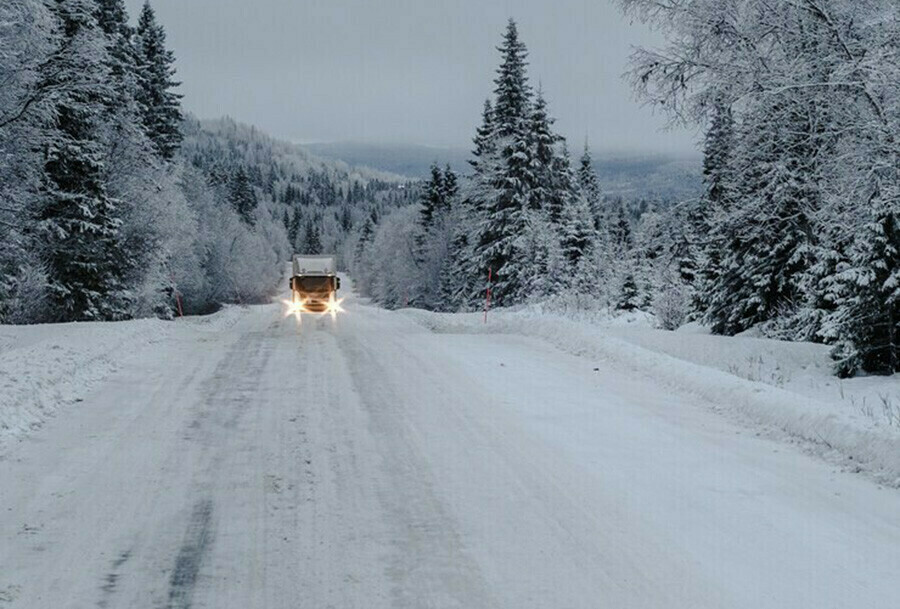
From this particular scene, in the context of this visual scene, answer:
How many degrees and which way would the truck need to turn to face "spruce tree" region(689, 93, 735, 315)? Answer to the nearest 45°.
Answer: approximately 45° to its left

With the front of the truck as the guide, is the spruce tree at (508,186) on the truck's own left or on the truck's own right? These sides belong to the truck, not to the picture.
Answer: on the truck's own left

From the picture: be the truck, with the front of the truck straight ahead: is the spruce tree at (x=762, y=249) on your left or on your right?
on your left

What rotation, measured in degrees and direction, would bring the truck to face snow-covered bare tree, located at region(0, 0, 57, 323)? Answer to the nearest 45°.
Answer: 0° — it already faces it

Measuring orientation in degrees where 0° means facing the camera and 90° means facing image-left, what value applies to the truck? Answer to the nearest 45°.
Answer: approximately 0°

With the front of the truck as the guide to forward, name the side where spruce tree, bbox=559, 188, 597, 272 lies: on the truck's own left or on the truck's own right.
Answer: on the truck's own left

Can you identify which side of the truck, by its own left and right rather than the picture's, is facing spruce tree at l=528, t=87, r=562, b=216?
left

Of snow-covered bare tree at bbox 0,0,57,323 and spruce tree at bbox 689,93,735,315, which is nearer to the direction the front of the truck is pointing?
the snow-covered bare tree

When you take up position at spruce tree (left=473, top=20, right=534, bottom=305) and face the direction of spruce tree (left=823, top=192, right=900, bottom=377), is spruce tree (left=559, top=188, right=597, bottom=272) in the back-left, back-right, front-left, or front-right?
back-left
